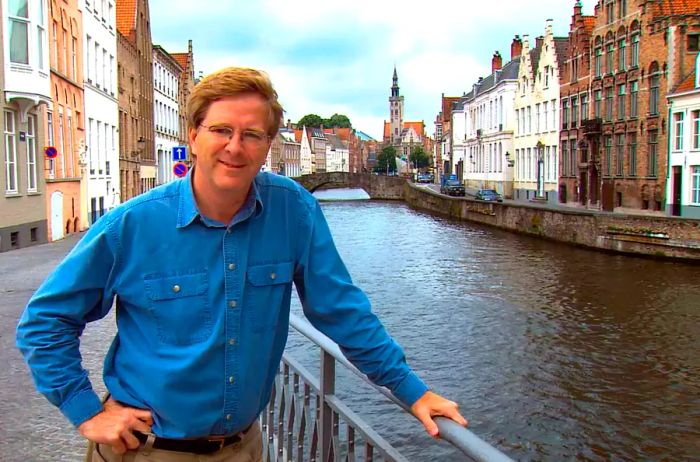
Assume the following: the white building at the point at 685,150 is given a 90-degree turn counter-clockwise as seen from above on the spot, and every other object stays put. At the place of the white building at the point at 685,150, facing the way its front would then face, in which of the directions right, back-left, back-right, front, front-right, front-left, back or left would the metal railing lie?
front-right

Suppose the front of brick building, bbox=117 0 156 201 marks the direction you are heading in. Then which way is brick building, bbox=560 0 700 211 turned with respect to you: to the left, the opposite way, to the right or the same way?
the opposite way

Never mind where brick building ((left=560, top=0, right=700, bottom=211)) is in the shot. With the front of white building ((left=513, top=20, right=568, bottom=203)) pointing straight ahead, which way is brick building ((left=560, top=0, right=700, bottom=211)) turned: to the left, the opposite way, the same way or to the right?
the same way

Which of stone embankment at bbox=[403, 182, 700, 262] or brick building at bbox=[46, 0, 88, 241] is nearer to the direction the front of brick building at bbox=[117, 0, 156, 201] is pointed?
the stone embankment

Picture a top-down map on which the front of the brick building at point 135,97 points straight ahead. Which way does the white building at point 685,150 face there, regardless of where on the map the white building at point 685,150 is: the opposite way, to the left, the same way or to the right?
the opposite way

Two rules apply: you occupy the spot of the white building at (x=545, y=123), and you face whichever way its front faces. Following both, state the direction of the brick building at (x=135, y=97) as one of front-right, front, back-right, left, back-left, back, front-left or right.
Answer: front

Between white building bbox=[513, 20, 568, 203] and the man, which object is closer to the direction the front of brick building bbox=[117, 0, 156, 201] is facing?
the white building

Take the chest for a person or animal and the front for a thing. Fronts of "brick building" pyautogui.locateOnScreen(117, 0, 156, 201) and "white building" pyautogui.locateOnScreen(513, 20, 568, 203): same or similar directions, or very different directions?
very different directions

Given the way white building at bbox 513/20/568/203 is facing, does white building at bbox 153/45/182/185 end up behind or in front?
in front

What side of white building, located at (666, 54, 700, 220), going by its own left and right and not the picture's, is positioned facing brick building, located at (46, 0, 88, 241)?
front

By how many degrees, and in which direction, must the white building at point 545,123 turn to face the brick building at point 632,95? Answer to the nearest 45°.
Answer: approximately 45° to its left

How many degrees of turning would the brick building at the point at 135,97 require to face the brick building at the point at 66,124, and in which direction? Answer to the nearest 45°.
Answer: approximately 90° to its right

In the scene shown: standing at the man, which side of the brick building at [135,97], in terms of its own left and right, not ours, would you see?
right

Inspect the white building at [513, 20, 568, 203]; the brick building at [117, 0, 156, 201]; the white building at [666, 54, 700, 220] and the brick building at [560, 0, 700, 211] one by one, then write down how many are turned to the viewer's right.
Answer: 1

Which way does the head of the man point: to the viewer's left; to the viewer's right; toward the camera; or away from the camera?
toward the camera

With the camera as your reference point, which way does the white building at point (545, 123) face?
facing the viewer and to the left of the viewer

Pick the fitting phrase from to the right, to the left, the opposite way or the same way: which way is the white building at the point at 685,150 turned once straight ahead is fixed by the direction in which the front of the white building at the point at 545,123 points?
the same way

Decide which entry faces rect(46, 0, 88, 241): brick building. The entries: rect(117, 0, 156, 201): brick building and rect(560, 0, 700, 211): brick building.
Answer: rect(560, 0, 700, 211): brick building

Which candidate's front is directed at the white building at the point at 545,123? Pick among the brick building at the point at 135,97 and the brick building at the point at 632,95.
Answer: the brick building at the point at 135,97

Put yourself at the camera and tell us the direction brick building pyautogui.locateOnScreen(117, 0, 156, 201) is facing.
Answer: facing to the right of the viewer
